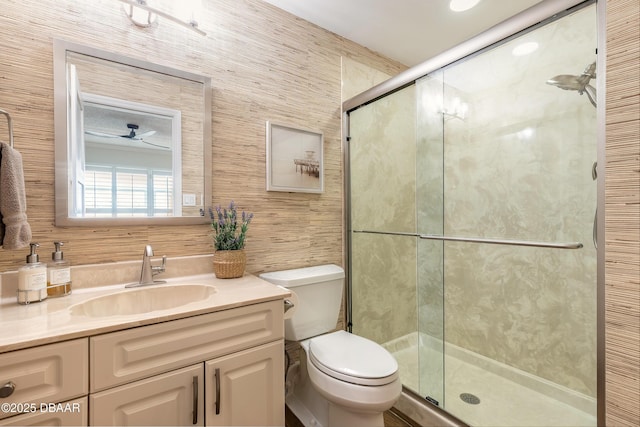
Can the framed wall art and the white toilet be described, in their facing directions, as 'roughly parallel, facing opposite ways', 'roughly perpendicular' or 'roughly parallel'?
roughly parallel

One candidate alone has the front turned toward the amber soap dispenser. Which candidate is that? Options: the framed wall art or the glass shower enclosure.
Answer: the glass shower enclosure

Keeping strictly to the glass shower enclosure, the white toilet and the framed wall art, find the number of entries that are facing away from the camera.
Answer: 0

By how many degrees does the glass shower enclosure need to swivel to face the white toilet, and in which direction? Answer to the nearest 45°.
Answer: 0° — it already faces it

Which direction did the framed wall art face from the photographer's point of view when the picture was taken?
facing the viewer and to the right of the viewer

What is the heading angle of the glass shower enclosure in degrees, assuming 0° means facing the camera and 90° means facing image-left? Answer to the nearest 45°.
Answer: approximately 45°

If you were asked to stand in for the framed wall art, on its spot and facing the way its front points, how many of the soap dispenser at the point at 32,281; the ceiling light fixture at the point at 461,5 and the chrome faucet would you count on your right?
2

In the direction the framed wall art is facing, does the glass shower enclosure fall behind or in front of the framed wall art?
in front

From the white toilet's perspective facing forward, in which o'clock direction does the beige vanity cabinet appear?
The beige vanity cabinet is roughly at 3 o'clock from the white toilet.

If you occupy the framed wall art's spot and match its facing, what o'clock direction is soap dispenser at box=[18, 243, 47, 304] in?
The soap dispenser is roughly at 3 o'clock from the framed wall art.

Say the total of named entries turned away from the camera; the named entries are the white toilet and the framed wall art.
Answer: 0
